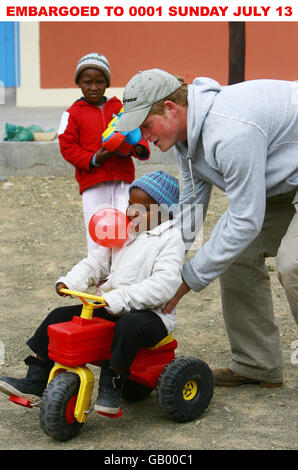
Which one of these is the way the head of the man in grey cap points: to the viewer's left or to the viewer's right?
to the viewer's left

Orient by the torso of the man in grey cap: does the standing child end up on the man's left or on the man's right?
on the man's right

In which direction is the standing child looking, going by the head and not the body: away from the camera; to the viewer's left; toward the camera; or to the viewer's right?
toward the camera

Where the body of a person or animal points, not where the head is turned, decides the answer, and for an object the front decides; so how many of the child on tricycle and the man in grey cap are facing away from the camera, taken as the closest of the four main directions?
0

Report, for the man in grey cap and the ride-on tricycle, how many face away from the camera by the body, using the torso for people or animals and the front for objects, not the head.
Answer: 0

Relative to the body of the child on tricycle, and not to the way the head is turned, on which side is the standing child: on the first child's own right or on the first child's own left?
on the first child's own right

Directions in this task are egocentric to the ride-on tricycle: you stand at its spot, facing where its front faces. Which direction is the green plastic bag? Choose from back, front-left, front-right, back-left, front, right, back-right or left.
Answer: back-right

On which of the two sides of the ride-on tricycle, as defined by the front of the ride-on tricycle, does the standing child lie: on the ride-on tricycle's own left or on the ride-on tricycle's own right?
on the ride-on tricycle's own right

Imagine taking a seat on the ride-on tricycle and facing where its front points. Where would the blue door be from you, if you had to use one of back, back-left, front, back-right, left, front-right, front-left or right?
back-right

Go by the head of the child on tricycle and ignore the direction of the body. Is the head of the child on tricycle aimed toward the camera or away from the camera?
toward the camera

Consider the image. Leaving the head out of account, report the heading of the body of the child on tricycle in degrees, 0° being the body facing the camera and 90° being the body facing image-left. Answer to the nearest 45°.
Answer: approximately 45°

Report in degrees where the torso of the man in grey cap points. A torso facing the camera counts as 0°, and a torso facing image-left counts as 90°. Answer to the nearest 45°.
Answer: approximately 90°
